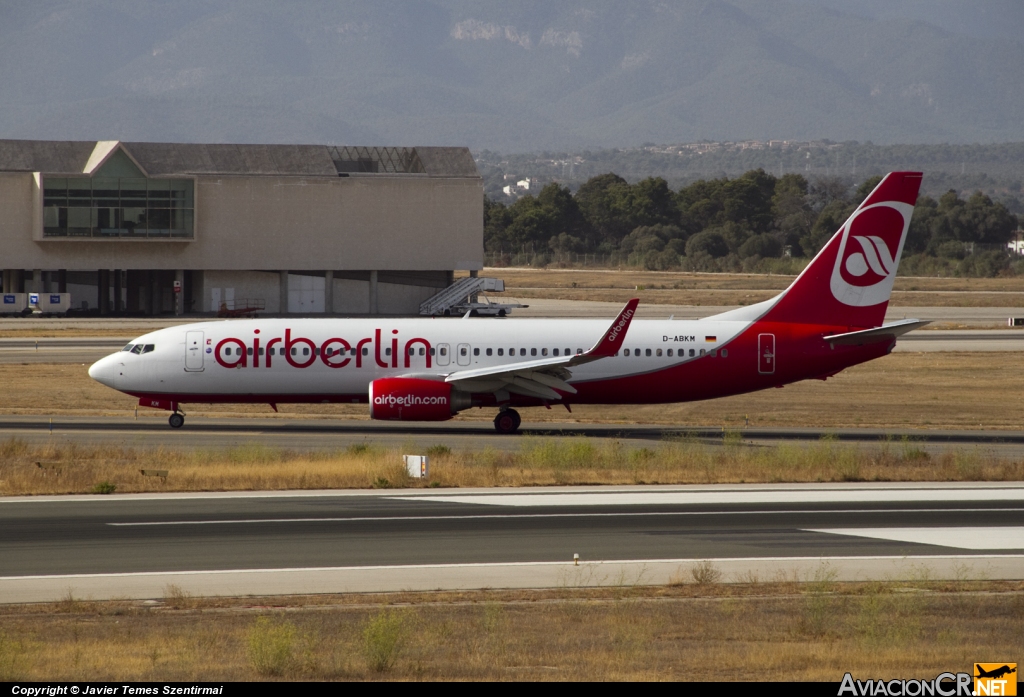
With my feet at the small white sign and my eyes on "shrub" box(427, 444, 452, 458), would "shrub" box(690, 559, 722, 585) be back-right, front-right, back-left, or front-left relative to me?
back-right

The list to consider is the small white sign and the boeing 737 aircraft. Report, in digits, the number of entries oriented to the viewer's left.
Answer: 1

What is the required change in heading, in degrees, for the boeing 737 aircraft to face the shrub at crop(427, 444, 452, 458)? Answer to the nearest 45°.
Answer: approximately 45° to its left

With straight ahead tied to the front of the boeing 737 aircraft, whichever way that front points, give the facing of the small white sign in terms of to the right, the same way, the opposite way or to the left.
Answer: to the left

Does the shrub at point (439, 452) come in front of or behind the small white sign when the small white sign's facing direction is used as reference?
behind

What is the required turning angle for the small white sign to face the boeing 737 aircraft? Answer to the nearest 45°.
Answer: approximately 135° to its left

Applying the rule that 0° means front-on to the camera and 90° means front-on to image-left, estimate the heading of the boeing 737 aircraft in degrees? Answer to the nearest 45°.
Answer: approximately 90°

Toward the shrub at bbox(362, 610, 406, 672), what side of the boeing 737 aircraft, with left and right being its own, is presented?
left

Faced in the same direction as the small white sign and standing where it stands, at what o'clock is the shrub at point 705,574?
The shrub is roughly at 11 o'clock from the small white sign.

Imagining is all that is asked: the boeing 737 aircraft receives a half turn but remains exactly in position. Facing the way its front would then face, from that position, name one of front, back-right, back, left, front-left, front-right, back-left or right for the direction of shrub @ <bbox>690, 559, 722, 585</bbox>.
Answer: right
